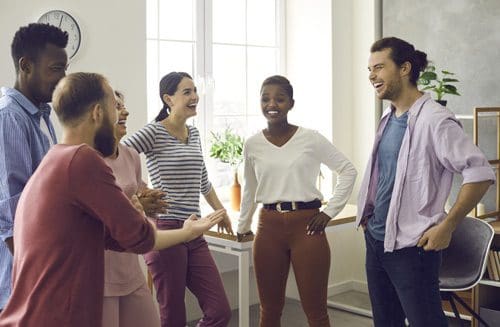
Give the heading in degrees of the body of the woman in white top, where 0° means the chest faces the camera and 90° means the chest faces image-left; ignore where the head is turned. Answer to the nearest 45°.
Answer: approximately 0°

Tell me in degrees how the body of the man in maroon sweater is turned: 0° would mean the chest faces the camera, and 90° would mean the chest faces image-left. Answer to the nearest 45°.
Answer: approximately 225°

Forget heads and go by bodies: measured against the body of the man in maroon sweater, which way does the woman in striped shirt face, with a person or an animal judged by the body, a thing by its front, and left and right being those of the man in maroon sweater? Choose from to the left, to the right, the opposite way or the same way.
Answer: to the right

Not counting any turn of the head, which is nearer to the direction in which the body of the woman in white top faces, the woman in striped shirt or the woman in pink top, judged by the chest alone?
the woman in pink top

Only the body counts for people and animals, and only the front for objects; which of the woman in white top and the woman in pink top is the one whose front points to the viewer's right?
the woman in pink top

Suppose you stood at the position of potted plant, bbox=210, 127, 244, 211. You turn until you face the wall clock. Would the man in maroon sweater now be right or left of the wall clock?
left

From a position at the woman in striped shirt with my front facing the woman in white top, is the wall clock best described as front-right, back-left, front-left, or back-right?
back-left

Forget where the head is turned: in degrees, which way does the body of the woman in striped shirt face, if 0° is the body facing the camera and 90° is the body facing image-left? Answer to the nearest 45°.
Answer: approximately 315°

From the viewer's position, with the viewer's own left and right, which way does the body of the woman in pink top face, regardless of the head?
facing to the right of the viewer

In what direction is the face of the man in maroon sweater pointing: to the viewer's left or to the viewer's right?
to the viewer's right
